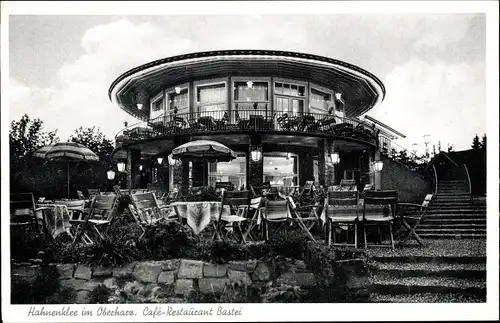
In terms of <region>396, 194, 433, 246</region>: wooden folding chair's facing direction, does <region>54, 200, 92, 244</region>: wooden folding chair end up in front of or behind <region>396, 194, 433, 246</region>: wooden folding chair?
in front

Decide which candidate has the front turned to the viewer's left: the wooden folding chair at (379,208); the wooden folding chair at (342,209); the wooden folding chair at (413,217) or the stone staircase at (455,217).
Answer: the wooden folding chair at (413,217)

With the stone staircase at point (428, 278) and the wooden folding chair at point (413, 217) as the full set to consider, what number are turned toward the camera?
1

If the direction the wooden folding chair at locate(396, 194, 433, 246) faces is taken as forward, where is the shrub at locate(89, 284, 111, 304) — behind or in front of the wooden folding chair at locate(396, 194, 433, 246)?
in front

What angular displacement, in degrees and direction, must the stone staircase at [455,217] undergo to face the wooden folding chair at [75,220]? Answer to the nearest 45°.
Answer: approximately 45° to its right

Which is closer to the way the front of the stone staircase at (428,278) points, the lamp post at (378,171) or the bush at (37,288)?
the bush

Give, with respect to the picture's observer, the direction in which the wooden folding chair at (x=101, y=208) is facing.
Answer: facing the viewer and to the left of the viewer

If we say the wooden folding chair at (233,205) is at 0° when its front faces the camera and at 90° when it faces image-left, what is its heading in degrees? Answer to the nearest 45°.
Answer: approximately 45°
